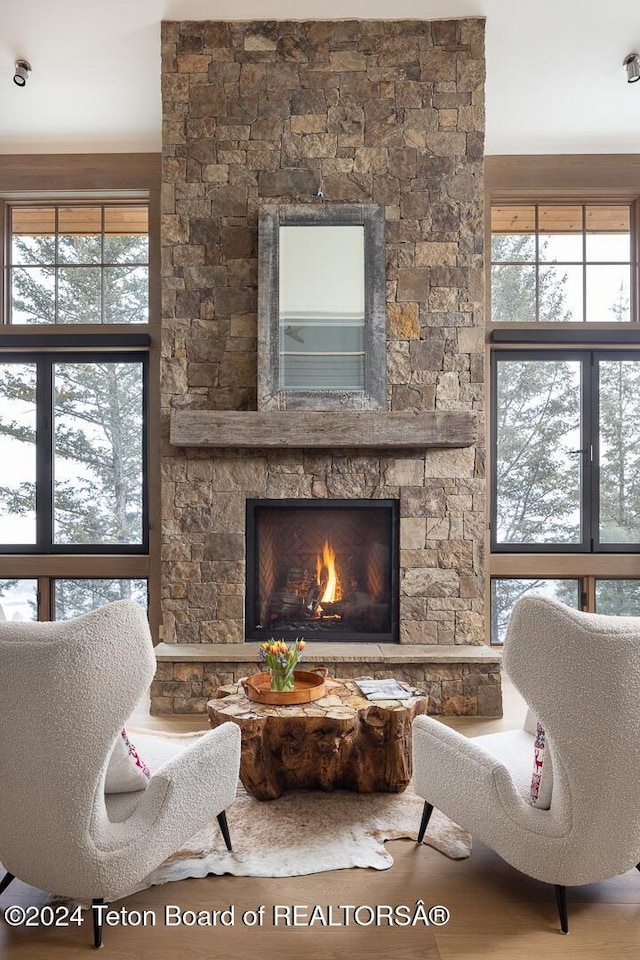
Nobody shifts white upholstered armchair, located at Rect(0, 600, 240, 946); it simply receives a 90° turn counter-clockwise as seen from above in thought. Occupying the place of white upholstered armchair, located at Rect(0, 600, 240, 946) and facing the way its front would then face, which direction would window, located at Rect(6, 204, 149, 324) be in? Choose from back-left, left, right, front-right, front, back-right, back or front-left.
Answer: front-right

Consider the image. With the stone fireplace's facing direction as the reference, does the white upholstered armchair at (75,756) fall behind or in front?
in front

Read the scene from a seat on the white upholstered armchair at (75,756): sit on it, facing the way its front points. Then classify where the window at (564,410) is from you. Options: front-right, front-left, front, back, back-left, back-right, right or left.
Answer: front

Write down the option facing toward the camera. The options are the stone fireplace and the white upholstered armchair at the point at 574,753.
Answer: the stone fireplace

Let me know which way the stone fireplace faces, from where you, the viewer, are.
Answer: facing the viewer

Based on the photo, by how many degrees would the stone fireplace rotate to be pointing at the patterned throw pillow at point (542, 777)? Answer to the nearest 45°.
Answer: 0° — it already faces it

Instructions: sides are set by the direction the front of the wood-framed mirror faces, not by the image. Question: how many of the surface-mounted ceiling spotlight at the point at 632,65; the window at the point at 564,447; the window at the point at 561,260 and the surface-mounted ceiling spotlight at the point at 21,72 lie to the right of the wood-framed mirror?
1

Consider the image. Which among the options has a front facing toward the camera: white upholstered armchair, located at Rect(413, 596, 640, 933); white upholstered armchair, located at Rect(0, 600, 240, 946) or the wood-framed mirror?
the wood-framed mirror

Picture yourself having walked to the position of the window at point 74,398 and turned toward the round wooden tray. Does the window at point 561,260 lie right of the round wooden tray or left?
left

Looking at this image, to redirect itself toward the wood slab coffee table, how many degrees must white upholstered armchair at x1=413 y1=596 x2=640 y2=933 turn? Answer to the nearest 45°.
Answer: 0° — it already faces it

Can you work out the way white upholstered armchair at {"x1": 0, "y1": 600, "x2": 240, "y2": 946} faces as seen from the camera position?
facing away from the viewer and to the right of the viewer

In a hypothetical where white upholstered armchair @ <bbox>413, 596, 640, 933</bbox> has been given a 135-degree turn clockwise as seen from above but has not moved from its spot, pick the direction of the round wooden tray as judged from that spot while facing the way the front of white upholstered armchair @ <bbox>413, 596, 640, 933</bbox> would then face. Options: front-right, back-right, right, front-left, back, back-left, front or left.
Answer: back-left

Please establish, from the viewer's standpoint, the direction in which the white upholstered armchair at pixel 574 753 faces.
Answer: facing away from the viewer and to the left of the viewer

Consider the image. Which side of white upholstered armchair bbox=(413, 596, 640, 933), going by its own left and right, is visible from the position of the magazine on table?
front

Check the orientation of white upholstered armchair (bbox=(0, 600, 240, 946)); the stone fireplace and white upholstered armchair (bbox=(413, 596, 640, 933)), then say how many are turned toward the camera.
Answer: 1

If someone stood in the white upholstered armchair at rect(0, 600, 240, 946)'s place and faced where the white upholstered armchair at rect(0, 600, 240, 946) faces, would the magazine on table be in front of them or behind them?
in front

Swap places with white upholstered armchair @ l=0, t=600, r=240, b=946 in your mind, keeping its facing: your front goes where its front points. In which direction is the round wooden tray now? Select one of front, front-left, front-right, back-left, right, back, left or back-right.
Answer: front
